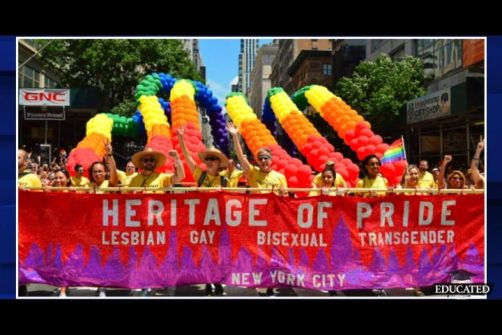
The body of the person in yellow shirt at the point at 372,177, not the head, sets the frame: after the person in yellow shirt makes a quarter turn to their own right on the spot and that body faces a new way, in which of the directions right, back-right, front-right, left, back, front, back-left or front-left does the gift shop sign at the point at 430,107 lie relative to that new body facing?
right

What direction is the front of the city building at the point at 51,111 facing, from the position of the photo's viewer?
facing the viewer and to the right of the viewer

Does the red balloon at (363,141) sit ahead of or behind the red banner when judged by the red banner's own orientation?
behind

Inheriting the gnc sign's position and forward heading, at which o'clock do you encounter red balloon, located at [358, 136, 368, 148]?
The red balloon is roughly at 11 o'clock from the gnc sign.

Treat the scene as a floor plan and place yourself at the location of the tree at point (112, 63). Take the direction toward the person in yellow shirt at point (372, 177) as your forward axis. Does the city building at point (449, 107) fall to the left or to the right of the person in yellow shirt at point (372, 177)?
left

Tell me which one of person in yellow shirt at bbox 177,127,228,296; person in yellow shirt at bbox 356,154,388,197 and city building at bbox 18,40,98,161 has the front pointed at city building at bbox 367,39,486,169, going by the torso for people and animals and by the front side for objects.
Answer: city building at bbox 18,40,98,161

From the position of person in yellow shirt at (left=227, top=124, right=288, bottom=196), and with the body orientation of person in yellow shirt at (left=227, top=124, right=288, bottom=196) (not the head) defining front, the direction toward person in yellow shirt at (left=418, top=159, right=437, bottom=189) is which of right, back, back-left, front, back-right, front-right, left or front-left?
back-left

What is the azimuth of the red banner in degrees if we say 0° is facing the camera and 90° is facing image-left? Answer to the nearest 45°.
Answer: approximately 0°

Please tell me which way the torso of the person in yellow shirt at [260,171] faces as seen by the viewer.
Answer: toward the camera

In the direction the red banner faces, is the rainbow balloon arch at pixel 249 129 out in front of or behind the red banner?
behind

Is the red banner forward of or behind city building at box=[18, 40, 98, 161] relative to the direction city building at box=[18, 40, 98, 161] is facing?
forward

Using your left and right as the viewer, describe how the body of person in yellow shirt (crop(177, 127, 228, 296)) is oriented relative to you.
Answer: facing the viewer

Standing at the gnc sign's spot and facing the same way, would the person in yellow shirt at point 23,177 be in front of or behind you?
in front

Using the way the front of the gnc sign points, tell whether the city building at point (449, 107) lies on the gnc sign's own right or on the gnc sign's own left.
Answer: on the gnc sign's own left
